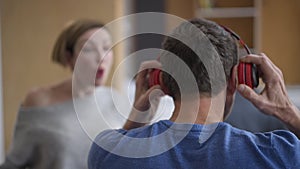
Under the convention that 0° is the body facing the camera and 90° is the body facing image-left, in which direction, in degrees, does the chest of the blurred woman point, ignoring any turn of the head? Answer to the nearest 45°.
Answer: approximately 315°

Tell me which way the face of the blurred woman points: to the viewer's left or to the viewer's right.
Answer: to the viewer's right
